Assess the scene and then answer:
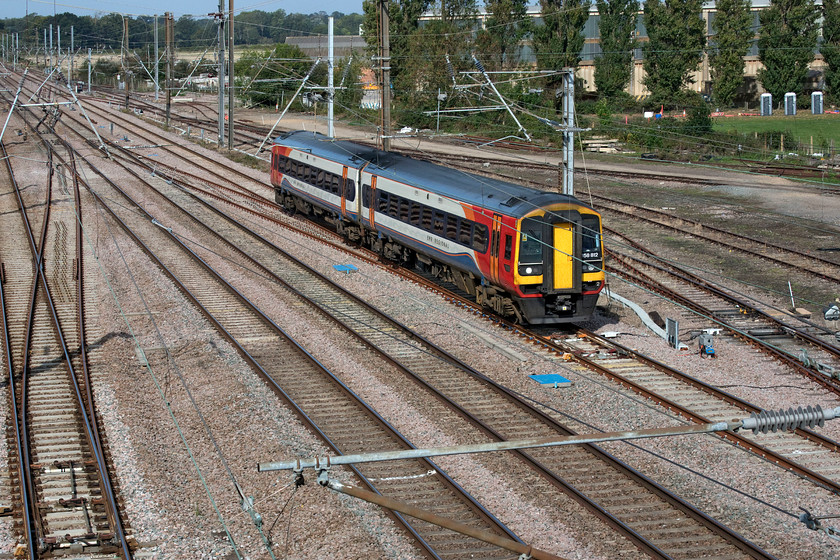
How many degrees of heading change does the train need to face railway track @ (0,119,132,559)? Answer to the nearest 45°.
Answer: approximately 90° to its right

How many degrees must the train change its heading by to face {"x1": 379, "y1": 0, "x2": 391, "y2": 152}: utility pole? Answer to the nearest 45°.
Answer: approximately 135° to its left

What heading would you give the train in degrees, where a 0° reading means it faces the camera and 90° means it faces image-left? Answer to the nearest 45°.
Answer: approximately 315°

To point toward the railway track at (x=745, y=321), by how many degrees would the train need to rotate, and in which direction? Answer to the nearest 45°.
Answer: approximately 45° to its left

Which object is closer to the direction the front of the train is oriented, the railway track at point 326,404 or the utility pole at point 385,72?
the railway track

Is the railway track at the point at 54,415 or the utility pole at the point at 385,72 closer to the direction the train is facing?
the railway track

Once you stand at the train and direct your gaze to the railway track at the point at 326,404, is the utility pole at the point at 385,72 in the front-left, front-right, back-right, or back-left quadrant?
back-right
